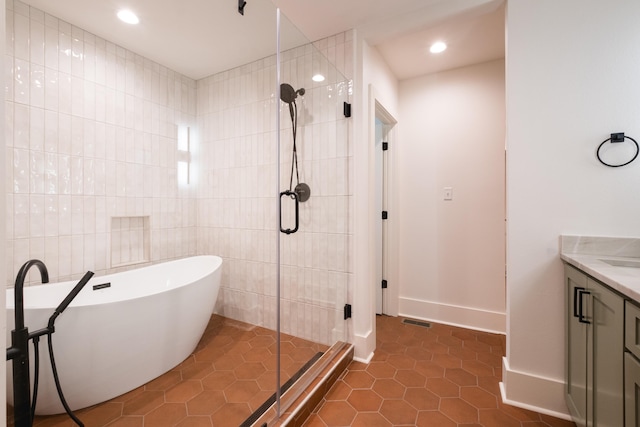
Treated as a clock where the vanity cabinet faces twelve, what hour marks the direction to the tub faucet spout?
The tub faucet spout is roughly at 12 o'clock from the vanity cabinet.

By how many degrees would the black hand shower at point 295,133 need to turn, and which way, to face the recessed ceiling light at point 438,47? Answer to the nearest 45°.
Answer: approximately 135° to its left

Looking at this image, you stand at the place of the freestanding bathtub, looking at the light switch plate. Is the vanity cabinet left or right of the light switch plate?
right

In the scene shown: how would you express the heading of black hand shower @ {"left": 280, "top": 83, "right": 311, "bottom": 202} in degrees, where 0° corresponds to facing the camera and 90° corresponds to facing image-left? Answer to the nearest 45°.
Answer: approximately 45°

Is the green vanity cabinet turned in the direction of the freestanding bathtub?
yes

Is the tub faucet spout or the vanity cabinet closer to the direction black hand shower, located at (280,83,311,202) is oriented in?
the tub faucet spout

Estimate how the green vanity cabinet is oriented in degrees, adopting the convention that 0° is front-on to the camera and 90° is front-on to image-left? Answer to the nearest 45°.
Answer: approximately 45°
